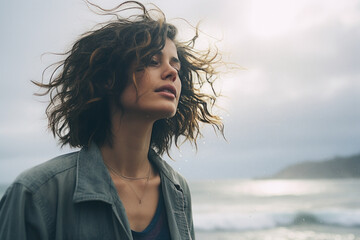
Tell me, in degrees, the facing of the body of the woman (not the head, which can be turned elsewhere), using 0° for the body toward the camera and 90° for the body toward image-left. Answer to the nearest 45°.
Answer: approximately 315°

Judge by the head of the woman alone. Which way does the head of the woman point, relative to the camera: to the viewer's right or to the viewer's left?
to the viewer's right
